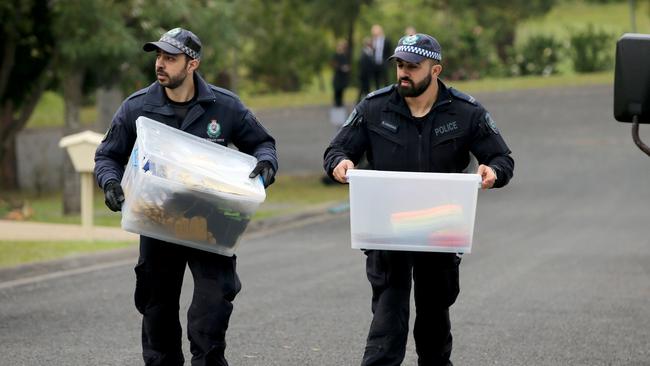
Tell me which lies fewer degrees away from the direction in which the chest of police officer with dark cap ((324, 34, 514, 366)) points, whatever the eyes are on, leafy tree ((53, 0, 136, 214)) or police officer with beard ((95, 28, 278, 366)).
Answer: the police officer with beard

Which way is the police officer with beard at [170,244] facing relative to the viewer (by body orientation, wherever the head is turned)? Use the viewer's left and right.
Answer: facing the viewer

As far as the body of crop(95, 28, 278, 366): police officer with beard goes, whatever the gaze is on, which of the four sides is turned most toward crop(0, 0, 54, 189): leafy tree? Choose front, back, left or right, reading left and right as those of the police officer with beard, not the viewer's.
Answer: back

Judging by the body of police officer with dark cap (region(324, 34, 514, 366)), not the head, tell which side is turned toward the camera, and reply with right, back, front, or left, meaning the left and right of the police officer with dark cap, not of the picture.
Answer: front

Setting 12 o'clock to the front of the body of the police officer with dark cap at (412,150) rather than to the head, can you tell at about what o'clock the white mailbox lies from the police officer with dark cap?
The white mailbox is roughly at 5 o'clock from the police officer with dark cap.

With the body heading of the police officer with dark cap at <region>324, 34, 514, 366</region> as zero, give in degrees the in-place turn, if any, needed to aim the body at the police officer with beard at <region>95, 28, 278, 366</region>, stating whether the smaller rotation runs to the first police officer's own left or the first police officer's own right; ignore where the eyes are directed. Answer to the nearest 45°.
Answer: approximately 90° to the first police officer's own right

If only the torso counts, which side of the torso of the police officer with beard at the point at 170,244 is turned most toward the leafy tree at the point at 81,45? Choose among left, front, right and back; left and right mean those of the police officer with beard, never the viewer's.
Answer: back

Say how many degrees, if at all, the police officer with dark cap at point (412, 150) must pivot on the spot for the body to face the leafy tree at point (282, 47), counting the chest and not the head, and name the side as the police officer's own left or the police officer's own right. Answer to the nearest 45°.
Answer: approximately 180°

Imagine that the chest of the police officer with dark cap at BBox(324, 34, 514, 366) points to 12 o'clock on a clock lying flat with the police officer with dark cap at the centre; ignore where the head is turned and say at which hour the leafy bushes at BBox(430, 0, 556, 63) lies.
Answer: The leafy bushes is roughly at 6 o'clock from the police officer with dark cap.

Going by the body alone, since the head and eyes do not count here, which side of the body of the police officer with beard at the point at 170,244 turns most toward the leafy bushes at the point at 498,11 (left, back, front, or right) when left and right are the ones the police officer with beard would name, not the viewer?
back

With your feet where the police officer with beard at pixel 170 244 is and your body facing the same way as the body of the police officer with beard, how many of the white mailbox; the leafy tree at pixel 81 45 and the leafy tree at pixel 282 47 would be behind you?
3

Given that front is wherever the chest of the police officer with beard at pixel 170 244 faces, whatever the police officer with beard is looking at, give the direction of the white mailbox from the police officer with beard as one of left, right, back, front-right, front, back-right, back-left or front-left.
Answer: back
